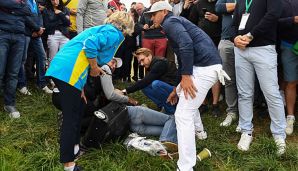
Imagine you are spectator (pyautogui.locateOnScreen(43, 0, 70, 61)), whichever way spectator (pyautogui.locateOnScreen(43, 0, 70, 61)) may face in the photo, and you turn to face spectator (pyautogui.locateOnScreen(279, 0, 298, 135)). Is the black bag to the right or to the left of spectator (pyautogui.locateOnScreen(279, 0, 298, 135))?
right

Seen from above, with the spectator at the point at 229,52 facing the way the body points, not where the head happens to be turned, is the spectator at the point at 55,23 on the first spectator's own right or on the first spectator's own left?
on the first spectator's own right

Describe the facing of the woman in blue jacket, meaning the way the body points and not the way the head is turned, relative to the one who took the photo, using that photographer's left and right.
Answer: facing to the right of the viewer

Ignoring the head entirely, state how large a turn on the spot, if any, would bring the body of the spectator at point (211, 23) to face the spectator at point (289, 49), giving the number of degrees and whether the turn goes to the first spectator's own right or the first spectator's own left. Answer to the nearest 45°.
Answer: approximately 90° to the first spectator's own left

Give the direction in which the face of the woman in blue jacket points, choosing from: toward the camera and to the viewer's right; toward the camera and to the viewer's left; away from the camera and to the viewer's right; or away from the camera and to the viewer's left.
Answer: away from the camera and to the viewer's right

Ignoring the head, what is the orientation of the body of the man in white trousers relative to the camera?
to the viewer's left

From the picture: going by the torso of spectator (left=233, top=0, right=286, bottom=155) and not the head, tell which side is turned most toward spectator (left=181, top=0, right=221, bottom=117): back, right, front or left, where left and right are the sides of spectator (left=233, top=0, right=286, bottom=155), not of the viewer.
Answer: right

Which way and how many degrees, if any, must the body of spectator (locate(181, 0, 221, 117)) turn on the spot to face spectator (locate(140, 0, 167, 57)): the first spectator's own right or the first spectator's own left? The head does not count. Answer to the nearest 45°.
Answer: approximately 90° to the first spectator's own right

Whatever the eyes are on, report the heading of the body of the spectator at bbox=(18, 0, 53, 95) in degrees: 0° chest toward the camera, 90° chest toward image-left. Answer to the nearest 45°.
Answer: approximately 315°

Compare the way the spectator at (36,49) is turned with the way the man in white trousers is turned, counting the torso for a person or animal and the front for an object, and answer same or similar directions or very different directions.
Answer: very different directions
